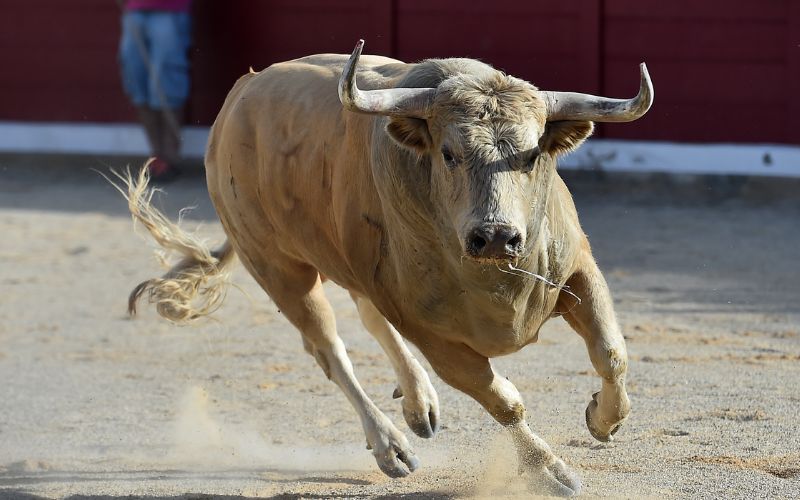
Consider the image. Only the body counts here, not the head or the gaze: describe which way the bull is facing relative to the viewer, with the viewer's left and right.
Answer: facing the viewer and to the right of the viewer
